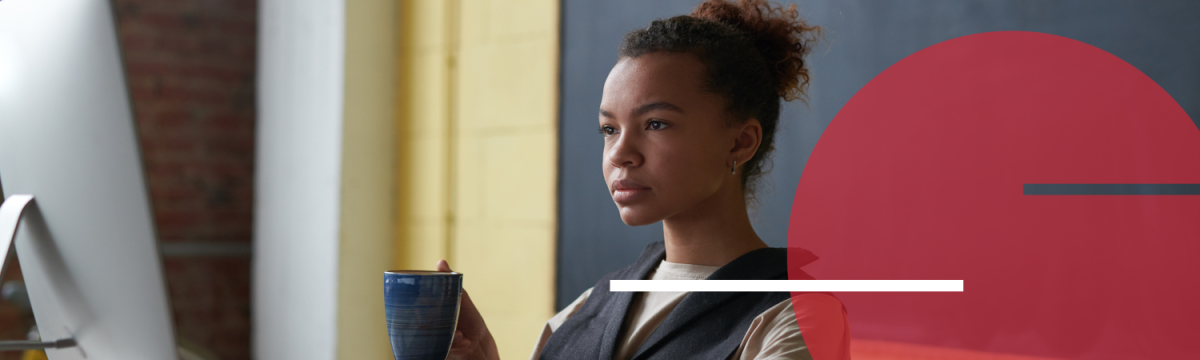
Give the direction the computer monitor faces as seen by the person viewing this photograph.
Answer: facing away from the viewer and to the right of the viewer

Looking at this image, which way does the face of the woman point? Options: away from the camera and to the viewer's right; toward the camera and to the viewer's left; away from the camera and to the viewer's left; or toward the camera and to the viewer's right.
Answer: toward the camera and to the viewer's left

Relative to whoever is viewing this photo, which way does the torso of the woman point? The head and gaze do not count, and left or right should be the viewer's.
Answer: facing the viewer and to the left of the viewer

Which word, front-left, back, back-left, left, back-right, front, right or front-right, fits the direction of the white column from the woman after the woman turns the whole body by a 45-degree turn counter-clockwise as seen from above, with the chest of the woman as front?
back-right

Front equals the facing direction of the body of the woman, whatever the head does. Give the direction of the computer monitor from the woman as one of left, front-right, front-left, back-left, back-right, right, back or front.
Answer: front-right

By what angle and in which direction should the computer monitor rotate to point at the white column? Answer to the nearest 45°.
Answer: approximately 45° to its left
